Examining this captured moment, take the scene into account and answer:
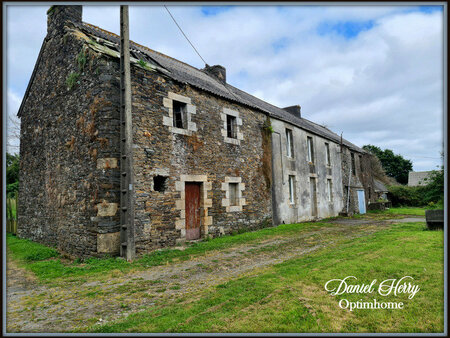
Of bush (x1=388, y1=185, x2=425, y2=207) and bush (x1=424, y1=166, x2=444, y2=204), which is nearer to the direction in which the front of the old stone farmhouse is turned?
the bush (x1=424, y1=166, x2=444, y2=204)

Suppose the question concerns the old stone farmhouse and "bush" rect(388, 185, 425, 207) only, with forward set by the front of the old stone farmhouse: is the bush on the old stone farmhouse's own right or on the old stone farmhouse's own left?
on the old stone farmhouse's own left

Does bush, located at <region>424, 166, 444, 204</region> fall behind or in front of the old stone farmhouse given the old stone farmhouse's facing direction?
in front

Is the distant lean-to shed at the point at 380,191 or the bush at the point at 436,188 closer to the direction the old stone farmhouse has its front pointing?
the bush

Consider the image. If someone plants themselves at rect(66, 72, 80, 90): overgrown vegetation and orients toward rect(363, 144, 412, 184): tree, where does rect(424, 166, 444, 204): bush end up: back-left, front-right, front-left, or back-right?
front-right

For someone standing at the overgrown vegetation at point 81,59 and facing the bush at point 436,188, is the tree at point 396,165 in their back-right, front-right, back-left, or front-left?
front-left

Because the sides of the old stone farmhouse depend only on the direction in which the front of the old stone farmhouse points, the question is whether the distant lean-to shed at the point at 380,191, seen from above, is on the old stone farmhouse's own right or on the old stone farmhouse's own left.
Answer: on the old stone farmhouse's own left

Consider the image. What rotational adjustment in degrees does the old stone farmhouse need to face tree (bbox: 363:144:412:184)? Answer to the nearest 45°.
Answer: approximately 90° to its left
